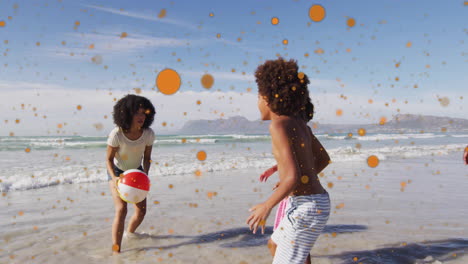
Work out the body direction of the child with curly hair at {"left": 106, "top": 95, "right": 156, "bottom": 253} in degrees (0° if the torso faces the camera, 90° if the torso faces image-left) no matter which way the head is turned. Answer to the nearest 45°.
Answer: approximately 315°
